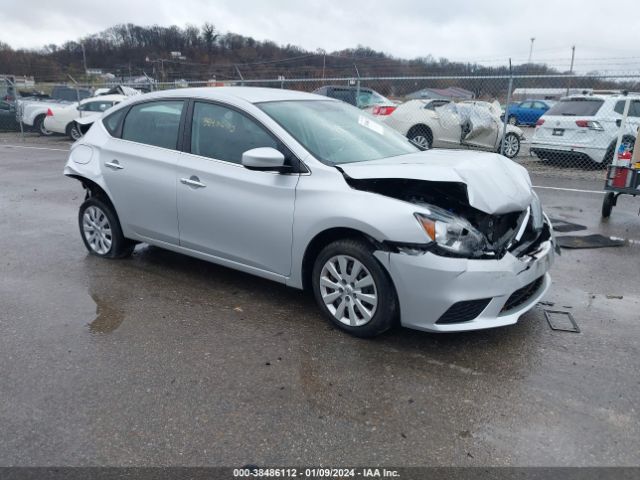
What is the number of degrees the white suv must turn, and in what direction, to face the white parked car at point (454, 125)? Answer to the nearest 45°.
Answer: approximately 135° to its left

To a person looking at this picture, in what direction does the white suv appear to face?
facing away from the viewer and to the right of the viewer

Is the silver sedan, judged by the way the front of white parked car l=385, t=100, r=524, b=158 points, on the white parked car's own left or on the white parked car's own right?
on the white parked car's own right

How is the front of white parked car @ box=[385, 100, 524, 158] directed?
to the viewer's right

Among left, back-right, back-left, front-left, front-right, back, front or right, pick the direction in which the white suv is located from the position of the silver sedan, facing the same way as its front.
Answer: left

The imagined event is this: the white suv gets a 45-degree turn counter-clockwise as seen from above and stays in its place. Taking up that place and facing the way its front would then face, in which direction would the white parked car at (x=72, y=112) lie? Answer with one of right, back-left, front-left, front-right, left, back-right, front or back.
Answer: left

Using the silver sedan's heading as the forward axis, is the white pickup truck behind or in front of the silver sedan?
behind

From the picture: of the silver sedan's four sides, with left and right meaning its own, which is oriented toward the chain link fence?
left

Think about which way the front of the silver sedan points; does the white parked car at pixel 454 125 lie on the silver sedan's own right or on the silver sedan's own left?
on the silver sedan's own left
